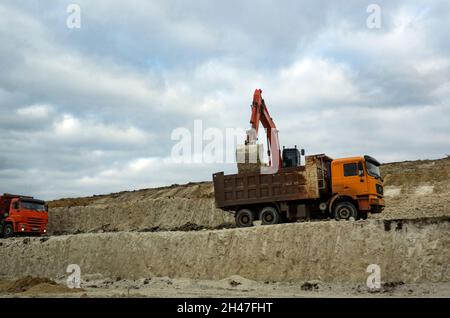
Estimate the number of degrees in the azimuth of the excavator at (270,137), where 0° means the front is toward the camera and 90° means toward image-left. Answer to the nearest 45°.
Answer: approximately 45°

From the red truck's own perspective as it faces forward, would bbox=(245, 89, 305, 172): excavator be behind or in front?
in front

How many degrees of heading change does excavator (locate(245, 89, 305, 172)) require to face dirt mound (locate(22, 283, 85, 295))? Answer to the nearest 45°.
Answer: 0° — it already faces it

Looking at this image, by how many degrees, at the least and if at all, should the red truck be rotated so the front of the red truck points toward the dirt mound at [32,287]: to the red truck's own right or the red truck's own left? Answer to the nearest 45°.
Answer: approximately 45° to the red truck's own right

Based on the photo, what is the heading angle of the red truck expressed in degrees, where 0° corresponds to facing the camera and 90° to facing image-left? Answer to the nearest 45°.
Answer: approximately 315°

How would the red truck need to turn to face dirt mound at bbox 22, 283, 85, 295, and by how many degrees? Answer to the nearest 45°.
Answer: approximately 45° to its right
